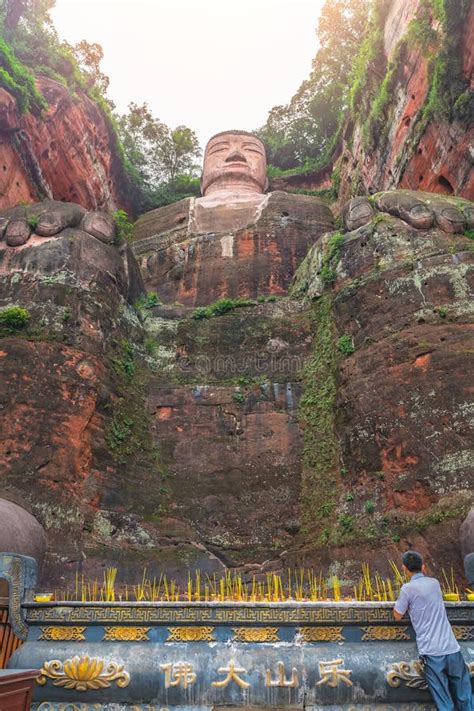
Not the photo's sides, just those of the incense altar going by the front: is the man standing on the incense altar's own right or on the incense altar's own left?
on the incense altar's own left

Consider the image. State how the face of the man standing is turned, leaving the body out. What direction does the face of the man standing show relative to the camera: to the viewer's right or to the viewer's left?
to the viewer's left

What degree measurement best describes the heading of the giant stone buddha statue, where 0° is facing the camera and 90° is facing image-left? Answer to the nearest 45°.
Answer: approximately 0°

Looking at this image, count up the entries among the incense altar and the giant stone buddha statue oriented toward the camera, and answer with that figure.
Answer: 2
